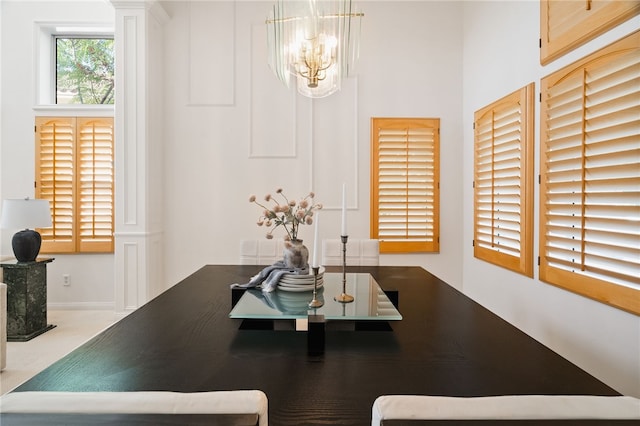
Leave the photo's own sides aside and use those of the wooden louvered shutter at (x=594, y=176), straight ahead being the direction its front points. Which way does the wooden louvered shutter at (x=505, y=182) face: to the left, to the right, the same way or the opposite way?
the same way

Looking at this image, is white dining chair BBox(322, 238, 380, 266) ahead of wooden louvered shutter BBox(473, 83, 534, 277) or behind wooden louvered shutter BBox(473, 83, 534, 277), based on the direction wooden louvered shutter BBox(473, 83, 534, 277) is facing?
ahead

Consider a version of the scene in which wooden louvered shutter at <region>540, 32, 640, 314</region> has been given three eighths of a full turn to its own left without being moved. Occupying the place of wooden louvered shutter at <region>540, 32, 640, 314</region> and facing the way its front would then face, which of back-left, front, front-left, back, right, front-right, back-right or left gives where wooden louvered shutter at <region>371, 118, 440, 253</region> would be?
back-left

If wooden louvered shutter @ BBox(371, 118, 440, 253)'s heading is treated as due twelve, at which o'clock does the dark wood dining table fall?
The dark wood dining table is roughly at 12 o'clock from the wooden louvered shutter.

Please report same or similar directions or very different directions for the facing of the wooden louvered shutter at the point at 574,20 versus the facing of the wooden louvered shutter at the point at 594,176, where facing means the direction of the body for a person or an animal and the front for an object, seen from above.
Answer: same or similar directions

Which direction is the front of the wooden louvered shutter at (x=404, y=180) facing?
toward the camera

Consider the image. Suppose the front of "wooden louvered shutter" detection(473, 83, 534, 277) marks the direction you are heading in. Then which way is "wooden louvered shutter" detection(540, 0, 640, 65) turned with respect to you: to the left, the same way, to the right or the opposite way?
the same way

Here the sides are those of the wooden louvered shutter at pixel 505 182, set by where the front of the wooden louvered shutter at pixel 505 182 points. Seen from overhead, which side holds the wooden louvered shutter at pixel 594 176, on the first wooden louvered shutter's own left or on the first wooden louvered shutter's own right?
on the first wooden louvered shutter's own left

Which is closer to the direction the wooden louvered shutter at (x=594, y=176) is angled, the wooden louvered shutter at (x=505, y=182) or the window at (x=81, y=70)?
the window

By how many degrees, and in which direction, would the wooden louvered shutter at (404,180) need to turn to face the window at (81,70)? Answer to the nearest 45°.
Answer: approximately 90° to its right

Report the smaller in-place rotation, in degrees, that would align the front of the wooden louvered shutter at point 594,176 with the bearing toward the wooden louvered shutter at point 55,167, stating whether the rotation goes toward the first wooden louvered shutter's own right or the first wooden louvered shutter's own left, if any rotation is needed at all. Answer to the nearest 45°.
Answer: approximately 45° to the first wooden louvered shutter's own right

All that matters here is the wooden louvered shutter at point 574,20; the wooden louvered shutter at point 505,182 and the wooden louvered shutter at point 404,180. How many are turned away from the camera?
0

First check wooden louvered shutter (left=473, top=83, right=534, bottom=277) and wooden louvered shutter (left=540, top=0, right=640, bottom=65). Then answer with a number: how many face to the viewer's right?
0

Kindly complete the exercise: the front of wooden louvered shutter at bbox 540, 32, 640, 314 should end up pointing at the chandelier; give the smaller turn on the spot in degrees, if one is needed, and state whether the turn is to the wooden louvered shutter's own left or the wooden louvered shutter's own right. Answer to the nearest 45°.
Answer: approximately 45° to the wooden louvered shutter's own right

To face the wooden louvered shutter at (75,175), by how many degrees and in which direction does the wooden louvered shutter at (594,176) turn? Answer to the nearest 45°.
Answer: approximately 45° to its right

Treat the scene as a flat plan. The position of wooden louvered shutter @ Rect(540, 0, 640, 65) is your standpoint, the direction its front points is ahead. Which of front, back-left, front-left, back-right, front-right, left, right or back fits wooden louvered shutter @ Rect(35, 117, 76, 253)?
front-right

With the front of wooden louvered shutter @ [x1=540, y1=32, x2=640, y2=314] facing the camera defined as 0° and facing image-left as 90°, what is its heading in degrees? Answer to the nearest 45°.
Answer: approximately 45°
